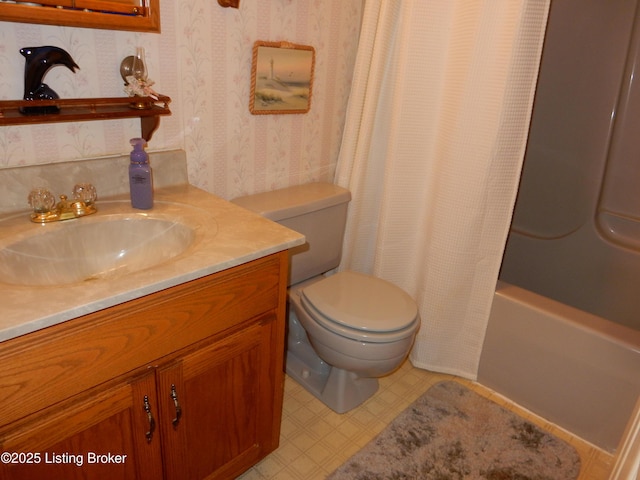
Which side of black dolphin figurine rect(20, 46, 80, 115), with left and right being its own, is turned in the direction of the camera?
right

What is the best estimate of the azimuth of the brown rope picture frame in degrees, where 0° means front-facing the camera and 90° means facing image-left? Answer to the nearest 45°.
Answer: approximately 315°

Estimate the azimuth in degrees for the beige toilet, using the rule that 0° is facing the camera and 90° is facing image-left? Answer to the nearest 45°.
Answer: approximately 315°

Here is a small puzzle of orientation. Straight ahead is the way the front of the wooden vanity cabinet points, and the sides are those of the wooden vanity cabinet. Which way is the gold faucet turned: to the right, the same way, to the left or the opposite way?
the same way

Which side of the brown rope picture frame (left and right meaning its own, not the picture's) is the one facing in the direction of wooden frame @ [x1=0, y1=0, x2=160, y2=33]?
right

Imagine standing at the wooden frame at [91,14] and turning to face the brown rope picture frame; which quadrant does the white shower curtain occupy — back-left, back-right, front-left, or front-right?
front-right

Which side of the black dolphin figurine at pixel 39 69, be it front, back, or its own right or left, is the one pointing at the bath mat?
front

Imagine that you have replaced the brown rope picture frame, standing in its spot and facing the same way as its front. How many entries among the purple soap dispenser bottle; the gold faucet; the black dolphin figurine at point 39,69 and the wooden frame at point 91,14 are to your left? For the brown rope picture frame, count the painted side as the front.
0

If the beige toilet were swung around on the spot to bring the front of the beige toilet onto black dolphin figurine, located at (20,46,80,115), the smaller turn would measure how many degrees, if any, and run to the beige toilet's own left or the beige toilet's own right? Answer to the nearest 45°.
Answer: approximately 90° to the beige toilet's own right

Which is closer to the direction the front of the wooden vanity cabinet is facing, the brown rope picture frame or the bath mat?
the bath mat

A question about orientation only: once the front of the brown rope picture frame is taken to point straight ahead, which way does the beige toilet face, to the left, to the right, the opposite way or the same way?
the same way

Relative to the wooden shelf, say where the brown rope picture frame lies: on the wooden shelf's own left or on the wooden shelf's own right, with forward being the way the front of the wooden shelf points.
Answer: on the wooden shelf's own left

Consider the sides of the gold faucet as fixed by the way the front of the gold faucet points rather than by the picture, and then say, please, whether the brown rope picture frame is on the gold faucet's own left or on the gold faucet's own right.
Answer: on the gold faucet's own left
